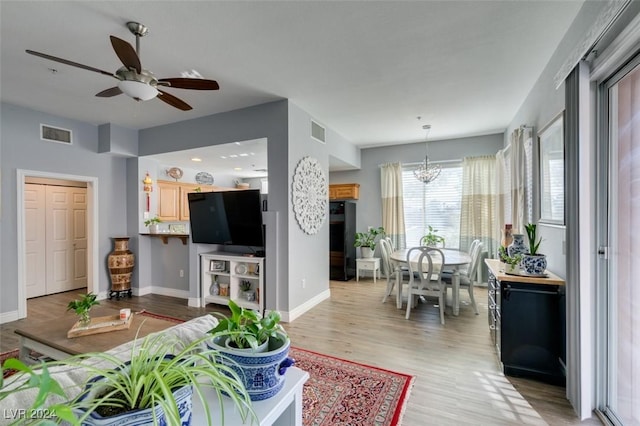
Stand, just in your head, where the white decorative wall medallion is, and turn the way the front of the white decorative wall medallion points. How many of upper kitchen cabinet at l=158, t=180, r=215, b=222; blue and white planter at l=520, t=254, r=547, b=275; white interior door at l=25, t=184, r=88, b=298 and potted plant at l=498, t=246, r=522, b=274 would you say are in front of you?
2

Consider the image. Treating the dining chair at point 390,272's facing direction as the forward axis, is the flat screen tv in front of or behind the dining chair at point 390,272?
behind

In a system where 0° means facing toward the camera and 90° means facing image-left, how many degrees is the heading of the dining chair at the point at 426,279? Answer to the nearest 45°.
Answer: approximately 180°

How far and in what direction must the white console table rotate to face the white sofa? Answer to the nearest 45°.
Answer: approximately 135° to its right

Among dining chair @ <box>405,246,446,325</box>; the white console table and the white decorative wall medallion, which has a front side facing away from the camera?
the dining chair

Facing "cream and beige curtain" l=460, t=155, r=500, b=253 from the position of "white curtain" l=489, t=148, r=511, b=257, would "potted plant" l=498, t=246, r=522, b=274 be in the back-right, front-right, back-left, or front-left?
back-left

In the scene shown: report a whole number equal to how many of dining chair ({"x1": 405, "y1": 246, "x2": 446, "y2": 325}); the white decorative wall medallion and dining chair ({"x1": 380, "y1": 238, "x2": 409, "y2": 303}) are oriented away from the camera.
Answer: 1

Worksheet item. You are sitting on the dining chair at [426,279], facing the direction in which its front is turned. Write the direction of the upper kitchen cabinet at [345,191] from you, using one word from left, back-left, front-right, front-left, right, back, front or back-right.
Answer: front-left

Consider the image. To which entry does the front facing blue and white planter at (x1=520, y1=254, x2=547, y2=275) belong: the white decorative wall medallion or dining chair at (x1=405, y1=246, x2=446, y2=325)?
the white decorative wall medallion

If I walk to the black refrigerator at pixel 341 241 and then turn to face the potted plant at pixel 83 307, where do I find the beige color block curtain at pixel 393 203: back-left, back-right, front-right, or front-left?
back-left

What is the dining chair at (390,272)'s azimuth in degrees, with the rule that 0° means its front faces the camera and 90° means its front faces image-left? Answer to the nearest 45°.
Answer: approximately 270°

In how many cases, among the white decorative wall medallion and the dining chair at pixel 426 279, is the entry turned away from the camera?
1

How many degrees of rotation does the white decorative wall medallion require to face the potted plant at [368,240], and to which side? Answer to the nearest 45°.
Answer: approximately 90° to its left

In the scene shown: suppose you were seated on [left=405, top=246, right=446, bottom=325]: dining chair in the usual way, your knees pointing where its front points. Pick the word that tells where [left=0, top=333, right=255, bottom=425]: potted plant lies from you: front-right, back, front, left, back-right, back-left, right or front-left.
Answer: back

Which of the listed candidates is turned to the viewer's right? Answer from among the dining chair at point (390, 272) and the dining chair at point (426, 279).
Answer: the dining chair at point (390, 272)

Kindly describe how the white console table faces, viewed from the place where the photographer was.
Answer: facing the viewer and to the right of the viewer
